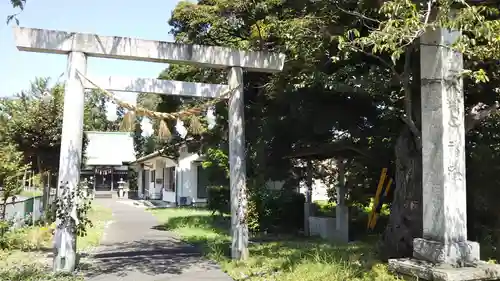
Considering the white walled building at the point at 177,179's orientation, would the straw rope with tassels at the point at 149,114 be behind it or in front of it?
in front

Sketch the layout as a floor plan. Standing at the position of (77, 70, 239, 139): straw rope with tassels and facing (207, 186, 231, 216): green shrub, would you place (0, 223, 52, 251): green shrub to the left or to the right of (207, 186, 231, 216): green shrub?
left

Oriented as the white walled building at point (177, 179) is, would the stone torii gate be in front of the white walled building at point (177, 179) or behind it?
in front

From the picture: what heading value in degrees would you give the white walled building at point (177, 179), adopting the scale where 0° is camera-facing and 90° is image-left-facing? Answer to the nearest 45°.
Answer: approximately 45°

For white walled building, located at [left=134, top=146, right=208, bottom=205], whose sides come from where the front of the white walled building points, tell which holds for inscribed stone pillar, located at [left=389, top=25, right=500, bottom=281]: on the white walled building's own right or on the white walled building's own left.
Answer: on the white walled building's own left

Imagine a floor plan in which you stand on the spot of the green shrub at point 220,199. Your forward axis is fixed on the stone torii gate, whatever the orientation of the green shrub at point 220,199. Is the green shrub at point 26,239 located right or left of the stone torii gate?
right
